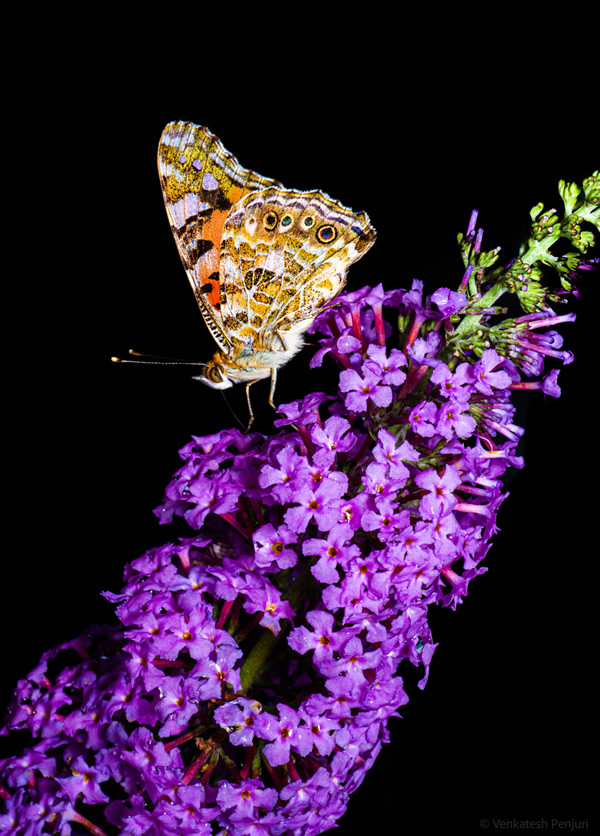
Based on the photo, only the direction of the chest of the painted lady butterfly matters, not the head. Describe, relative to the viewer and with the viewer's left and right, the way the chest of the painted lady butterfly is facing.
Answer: facing to the left of the viewer
